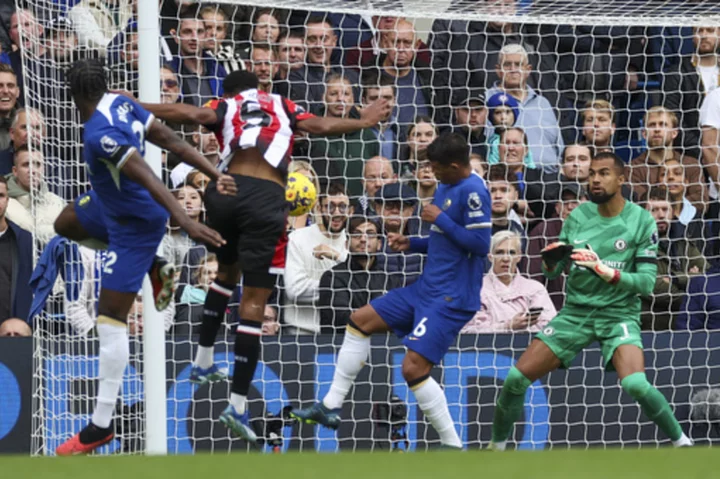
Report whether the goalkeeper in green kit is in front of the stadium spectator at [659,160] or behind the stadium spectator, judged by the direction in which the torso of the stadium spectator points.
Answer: in front

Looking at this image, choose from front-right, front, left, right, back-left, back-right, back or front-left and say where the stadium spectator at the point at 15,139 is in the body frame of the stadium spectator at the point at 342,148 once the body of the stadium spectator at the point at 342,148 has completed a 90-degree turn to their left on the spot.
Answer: back

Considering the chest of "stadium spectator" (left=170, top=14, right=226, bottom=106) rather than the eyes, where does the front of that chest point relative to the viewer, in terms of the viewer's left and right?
facing the viewer

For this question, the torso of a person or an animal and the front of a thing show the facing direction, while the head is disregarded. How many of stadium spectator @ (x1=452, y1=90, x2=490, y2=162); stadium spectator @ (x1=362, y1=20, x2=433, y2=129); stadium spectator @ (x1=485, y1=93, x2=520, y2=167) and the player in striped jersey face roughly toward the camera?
3

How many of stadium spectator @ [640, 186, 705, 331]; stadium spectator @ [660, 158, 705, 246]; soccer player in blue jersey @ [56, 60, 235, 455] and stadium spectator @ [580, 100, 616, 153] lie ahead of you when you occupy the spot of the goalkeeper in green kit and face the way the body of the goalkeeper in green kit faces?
1

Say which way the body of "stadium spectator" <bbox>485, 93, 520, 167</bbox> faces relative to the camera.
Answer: toward the camera

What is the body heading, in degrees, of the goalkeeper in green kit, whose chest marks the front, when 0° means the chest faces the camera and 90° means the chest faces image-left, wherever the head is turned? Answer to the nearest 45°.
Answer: approximately 45°

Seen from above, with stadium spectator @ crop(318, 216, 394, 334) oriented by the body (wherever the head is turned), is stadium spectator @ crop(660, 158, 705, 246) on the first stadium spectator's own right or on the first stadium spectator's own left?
on the first stadium spectator's own left

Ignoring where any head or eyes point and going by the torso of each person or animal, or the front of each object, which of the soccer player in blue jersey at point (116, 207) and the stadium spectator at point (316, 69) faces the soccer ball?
the stadium spectator

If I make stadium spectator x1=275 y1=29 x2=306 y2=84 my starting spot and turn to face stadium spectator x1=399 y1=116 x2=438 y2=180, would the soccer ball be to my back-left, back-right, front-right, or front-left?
front-right

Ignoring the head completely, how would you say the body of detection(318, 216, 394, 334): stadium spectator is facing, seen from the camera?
toward the camera

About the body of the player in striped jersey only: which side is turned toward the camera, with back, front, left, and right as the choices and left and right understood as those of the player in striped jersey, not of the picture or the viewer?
back

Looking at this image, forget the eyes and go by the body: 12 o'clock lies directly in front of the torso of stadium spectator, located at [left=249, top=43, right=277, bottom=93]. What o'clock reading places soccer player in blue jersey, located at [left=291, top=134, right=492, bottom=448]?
The soccer player in blue jersey is roughly at 11 o'clock from the stadium spectator.
